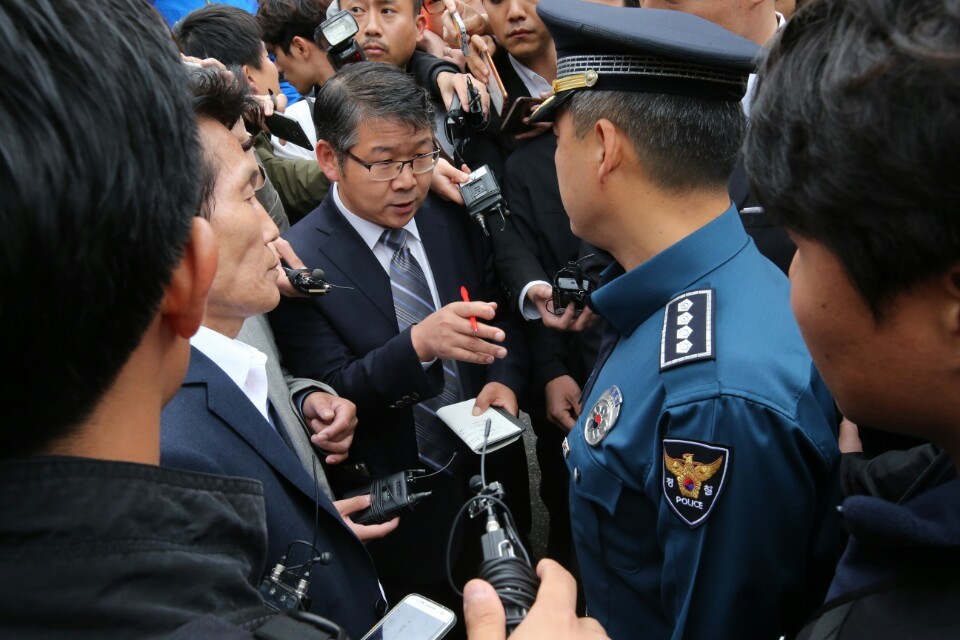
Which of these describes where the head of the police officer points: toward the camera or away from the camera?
away from the camera

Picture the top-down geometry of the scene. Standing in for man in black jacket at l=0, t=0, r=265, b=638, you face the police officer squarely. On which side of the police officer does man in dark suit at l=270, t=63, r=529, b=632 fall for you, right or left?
left

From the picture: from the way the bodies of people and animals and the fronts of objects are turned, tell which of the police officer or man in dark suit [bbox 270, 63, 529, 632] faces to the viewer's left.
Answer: the police officer

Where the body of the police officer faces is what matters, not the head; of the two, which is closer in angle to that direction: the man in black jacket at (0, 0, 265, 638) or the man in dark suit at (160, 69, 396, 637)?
the man in dark suit

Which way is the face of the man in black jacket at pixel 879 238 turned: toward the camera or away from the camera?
away from the camera

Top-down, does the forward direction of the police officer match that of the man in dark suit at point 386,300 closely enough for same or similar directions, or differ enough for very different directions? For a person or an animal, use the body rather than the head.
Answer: very different directions

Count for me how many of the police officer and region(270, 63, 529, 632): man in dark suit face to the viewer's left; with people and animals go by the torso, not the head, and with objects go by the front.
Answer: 1

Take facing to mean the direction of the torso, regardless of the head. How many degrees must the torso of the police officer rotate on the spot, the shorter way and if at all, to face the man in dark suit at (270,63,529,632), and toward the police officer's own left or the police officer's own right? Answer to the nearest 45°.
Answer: approximately 45° to the police officer's own right

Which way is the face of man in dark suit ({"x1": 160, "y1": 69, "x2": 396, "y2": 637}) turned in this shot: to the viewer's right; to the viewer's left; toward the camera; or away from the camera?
to the viewer's right

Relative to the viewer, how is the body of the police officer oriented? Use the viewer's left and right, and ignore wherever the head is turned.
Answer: facing to the left of the viewer

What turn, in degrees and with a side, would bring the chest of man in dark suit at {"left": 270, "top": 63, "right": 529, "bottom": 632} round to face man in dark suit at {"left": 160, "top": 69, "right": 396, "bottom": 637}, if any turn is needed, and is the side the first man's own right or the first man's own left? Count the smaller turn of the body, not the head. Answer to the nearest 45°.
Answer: approximately 45° to the first man's own right
